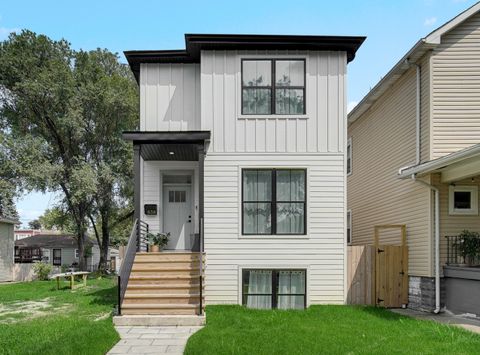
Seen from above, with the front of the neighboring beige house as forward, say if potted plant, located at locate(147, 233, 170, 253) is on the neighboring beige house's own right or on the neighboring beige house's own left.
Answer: on the neighboring beige house's own right

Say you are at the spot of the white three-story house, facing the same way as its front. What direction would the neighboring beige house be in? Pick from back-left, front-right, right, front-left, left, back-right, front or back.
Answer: left

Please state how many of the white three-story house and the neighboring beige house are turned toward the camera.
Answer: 2

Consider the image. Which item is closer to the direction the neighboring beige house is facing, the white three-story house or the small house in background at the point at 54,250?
the white three-story house

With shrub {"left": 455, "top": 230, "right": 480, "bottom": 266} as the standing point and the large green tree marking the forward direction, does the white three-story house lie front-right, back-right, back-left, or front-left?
front-left

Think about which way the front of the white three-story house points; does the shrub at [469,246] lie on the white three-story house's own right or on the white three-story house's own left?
on the white three-story house's own left

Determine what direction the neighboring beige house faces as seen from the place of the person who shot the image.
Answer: facing the viewer

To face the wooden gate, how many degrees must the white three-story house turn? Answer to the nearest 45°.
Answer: approximately 90° to its left

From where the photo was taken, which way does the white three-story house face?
toward the camera

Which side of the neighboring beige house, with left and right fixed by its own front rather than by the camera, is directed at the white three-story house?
right

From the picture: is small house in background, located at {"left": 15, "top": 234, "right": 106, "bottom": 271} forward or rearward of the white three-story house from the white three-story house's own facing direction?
rearward
